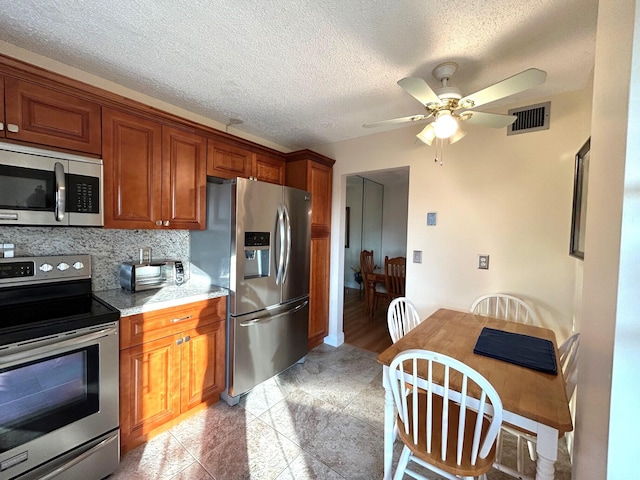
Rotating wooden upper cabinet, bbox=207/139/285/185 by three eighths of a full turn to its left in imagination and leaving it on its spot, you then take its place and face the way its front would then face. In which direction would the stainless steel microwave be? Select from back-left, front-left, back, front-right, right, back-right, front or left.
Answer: back-left

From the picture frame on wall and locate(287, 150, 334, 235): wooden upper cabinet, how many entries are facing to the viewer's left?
1

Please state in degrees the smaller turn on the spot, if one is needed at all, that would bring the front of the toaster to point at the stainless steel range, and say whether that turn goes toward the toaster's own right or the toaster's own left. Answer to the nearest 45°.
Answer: approximately 90° to the toaster's own right

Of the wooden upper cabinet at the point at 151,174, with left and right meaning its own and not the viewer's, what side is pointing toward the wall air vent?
front

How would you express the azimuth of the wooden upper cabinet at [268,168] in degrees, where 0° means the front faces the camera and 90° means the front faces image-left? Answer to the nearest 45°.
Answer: approximately 315°

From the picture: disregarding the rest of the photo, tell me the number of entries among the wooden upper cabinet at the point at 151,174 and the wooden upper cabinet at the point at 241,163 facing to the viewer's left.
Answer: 0

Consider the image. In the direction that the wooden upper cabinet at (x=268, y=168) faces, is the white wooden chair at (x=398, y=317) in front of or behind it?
in front

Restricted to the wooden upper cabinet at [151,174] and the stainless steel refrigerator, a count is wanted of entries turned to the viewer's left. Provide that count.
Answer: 0

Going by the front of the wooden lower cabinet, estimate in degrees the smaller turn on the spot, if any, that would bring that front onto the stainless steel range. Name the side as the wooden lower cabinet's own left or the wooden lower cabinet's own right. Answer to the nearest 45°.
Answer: approximately 135° to the wooden lower cabinet's own right

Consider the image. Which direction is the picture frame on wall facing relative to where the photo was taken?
to the viewer's left

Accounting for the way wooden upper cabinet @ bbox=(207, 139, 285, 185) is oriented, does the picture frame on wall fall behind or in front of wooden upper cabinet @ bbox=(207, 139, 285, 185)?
in front

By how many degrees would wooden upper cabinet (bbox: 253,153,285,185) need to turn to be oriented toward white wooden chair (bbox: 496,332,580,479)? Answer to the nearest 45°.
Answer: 0° — it already faces it
